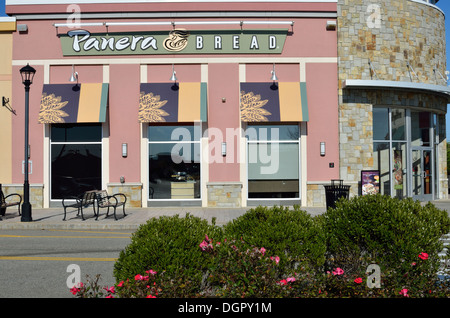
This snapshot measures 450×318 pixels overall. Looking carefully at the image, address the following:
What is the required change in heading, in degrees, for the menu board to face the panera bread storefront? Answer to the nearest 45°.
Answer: approximately 90° to its right

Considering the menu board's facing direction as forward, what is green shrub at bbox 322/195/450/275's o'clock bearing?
The green shrub is roughly at 12 o'clock from the menu board.

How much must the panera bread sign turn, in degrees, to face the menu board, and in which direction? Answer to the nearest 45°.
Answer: approximately 90° to its left

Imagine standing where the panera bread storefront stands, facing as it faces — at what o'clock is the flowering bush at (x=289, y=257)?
The flowering bush is roughly at 12 o'clock from the panera bread storefront.

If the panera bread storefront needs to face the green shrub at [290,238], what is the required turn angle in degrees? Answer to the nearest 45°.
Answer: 0° — it already faces it

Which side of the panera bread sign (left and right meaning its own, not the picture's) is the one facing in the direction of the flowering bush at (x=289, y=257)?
front

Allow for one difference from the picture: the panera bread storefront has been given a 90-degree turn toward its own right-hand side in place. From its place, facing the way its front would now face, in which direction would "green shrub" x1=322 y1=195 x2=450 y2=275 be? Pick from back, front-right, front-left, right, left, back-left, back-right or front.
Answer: left

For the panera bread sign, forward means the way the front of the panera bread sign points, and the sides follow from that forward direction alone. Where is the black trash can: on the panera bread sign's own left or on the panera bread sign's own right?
on the panera bread sign's own left

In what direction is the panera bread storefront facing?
toward the camera

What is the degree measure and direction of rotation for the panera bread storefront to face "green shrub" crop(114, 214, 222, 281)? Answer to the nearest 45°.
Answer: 0° — it already faces it

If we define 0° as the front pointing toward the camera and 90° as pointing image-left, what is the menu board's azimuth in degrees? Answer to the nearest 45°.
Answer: approximately 0°

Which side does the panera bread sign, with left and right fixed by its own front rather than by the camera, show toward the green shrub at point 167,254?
front

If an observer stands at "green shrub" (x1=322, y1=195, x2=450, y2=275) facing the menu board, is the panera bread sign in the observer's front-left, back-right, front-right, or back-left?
front-left

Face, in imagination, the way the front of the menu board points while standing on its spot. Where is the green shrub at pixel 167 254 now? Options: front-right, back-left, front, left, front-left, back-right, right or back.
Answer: front
